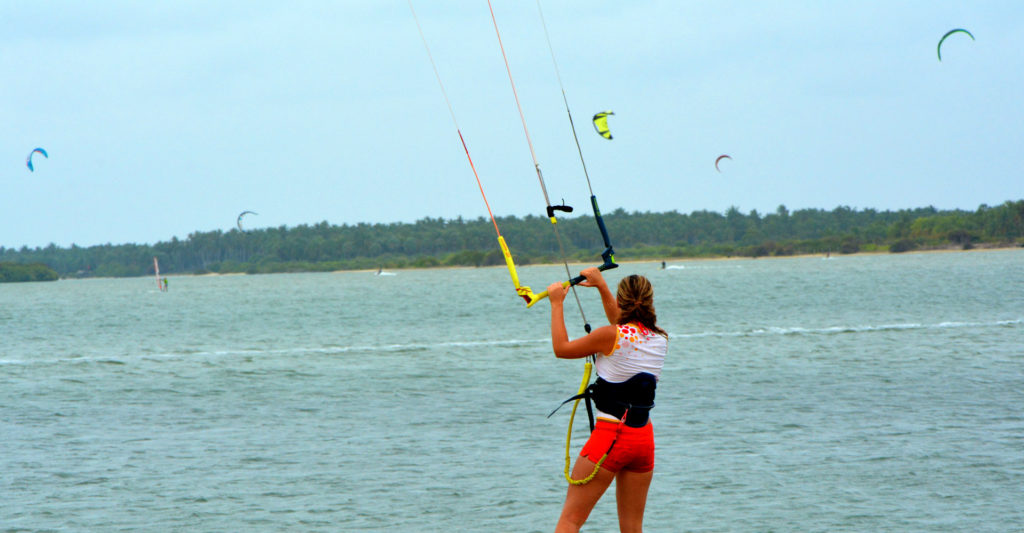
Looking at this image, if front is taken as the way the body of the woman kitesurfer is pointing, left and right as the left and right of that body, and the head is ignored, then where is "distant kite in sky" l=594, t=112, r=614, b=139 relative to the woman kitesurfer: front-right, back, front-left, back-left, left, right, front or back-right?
front-right

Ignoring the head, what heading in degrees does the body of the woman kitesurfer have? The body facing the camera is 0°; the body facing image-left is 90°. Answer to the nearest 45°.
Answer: approximately 135°
